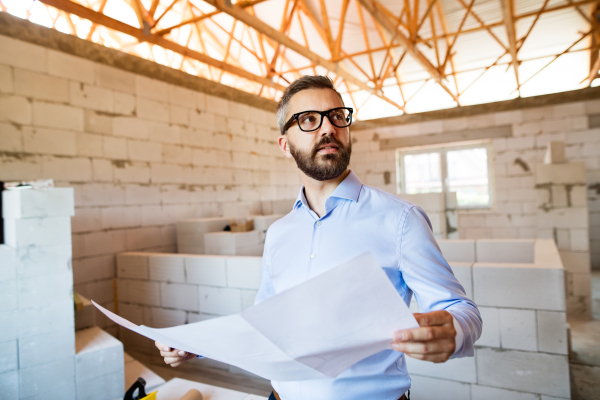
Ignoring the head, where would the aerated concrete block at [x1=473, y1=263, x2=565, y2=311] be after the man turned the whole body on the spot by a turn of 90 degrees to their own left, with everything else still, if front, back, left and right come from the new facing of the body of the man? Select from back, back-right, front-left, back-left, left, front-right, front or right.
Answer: left

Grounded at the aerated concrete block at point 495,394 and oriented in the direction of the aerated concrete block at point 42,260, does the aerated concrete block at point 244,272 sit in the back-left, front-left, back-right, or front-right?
front-right

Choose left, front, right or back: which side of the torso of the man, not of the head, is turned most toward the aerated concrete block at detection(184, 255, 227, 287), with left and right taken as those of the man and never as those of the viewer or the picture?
right

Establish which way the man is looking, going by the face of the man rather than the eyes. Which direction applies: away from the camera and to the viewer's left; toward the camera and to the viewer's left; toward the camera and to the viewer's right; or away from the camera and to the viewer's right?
toward the camera and to the viewer's right

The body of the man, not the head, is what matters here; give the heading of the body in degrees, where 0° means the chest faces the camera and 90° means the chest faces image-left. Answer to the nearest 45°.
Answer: approximately 45°

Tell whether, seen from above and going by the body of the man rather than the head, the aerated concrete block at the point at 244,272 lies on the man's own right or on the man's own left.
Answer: on the man's own right

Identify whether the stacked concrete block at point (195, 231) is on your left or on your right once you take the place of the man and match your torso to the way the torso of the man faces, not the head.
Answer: on your right

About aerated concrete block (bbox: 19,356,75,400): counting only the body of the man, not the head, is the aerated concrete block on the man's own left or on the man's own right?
on the man's own right

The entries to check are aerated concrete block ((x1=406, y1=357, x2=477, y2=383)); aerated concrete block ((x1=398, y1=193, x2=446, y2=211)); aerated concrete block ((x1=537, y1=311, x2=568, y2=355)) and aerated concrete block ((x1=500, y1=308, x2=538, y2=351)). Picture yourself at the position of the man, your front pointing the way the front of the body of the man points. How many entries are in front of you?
0

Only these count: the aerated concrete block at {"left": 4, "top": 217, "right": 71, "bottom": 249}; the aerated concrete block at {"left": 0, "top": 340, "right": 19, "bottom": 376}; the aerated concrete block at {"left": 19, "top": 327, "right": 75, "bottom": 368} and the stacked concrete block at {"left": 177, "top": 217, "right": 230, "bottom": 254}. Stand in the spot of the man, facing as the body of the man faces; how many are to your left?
0

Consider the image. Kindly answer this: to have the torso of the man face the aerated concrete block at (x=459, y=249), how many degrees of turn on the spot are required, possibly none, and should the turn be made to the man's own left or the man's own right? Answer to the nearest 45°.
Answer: approximately 180°

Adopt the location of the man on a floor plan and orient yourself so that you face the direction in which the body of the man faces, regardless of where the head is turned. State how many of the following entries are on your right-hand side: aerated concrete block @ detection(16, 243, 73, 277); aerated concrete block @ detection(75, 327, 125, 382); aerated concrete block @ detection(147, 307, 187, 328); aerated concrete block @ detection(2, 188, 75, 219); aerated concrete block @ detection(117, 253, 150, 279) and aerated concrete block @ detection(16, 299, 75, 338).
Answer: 6

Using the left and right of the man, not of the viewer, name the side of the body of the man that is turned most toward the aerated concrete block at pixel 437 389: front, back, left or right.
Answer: back

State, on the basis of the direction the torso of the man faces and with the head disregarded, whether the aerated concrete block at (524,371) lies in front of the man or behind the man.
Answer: behind

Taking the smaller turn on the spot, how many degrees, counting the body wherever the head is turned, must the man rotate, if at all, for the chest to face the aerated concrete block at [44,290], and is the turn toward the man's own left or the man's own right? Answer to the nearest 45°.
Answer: approximately 90° to the man's own right

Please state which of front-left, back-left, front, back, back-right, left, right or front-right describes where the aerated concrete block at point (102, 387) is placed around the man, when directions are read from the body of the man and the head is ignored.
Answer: right

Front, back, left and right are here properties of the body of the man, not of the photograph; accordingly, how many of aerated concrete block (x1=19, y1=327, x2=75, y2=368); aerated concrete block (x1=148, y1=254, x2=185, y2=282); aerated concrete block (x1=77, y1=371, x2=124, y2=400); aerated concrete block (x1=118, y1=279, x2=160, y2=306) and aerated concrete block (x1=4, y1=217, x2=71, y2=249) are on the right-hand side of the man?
5

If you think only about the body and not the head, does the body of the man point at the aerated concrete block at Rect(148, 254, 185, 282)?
no

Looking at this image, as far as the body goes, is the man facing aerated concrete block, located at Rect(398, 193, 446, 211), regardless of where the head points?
no
